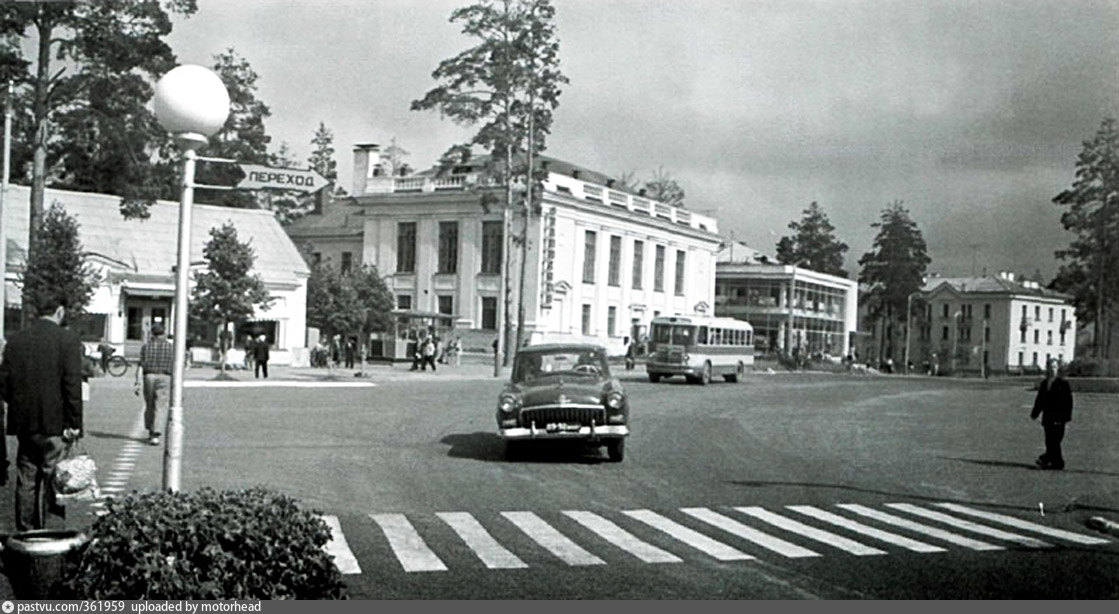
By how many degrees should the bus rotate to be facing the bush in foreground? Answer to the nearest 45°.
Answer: approximately 45° to its left

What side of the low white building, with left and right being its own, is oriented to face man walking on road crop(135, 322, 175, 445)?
front

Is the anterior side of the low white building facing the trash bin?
yes

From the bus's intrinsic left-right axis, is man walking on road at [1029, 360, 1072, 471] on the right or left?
on its left

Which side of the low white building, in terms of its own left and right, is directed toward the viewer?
front

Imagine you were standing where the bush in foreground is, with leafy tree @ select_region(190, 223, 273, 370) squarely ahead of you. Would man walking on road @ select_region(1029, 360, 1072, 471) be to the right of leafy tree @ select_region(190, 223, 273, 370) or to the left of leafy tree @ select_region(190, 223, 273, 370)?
right

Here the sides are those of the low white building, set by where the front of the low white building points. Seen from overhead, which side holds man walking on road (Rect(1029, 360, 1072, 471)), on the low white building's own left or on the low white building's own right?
on the low white building's own left

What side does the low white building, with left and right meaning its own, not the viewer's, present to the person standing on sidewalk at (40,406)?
front
